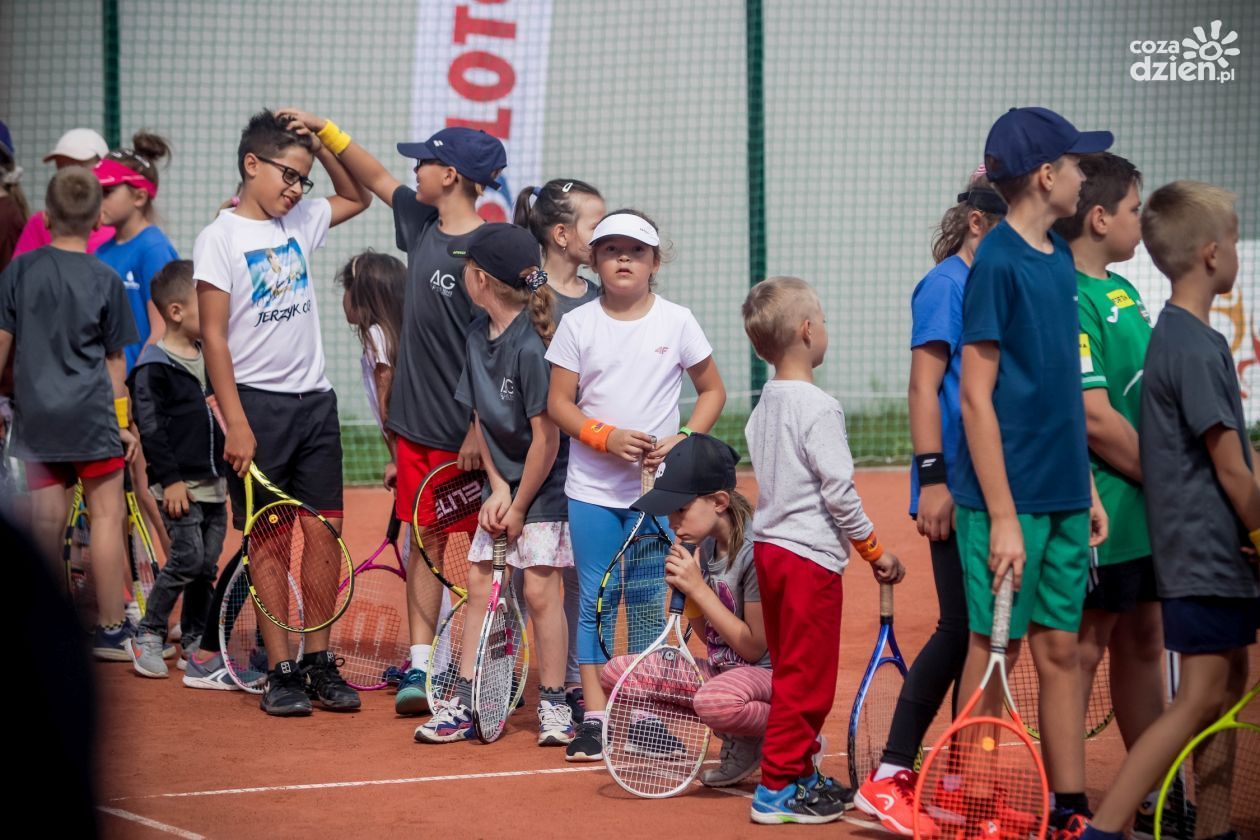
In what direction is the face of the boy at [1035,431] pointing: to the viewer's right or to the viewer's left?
to the viewer's right

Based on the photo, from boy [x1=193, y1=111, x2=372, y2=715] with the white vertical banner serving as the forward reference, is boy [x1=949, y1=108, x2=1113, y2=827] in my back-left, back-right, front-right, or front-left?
back-right

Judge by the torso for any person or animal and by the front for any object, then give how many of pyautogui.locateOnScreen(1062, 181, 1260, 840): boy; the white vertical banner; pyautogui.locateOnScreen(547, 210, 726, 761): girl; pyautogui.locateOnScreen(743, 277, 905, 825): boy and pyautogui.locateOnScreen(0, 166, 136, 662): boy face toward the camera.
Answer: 2

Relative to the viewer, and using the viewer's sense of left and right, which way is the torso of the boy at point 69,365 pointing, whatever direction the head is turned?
facing away from the viewer

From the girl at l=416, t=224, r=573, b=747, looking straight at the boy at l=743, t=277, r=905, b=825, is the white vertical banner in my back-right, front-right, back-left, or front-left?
back-left

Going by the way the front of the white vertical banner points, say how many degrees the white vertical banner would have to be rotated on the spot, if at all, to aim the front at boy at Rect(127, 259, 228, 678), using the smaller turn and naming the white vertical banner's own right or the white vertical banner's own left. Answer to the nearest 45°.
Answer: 0° — it already faces them

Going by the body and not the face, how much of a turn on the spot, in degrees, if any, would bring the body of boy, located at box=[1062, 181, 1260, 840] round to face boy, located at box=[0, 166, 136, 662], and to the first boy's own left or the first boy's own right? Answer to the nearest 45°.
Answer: approximately 135° to the first boy's own left

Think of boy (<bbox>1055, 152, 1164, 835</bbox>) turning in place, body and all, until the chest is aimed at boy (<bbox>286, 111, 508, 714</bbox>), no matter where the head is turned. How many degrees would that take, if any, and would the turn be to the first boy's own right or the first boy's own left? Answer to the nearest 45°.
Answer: approximately 135° to the first boy's own right

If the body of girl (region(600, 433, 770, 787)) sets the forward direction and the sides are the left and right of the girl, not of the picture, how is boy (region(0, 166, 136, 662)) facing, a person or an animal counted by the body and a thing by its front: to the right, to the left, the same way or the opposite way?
to the right

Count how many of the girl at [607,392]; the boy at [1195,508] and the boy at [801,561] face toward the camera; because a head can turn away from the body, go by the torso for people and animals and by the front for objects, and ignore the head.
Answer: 1
